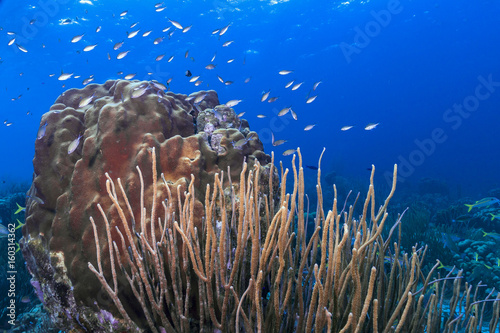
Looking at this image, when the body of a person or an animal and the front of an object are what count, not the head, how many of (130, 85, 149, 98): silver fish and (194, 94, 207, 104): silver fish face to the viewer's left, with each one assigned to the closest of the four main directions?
2

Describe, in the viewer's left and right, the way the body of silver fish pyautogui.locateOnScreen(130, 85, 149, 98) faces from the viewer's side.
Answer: facing to the left of the viewer

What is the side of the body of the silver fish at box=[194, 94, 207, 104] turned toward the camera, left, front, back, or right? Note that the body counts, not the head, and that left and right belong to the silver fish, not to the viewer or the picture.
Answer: left
